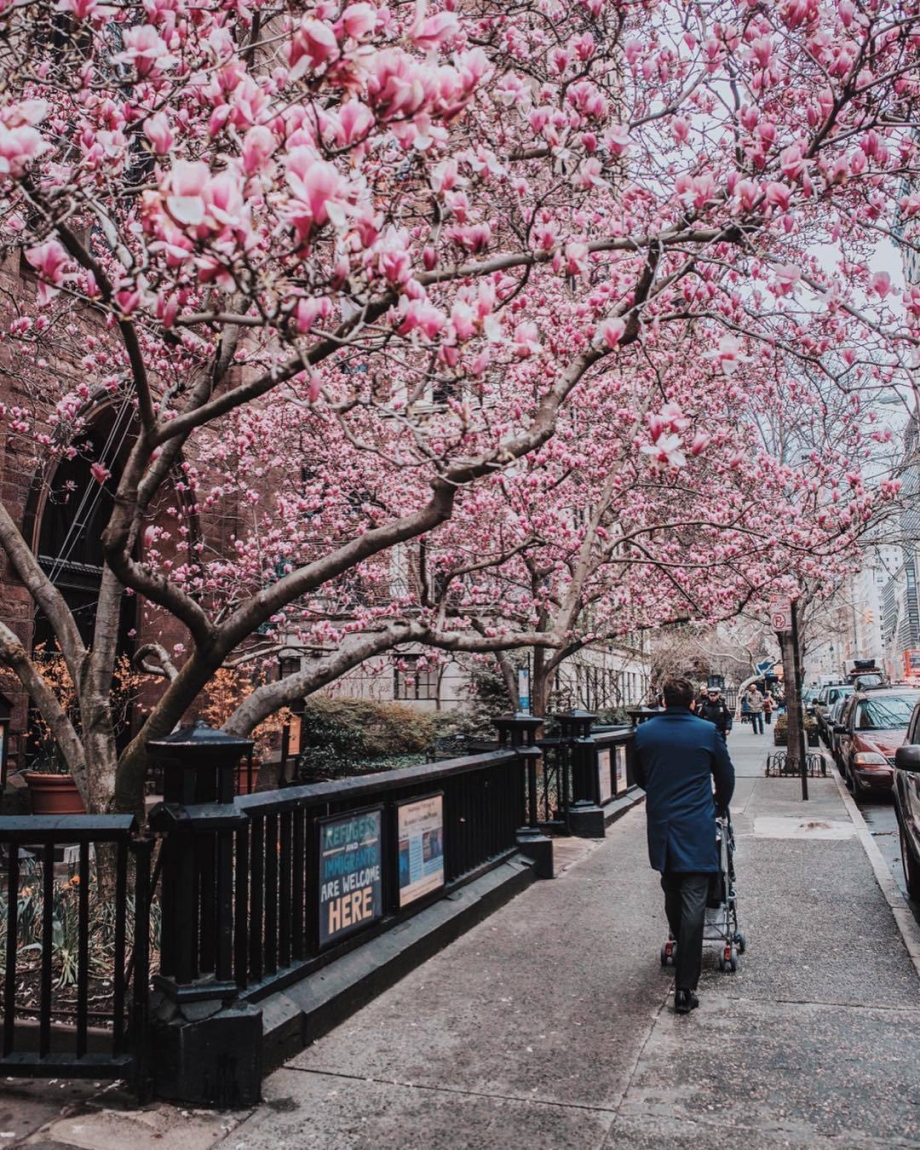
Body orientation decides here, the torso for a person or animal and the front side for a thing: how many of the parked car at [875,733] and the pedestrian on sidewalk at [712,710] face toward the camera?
2

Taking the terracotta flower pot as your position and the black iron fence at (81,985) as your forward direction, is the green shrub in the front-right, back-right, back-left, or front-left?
back-left

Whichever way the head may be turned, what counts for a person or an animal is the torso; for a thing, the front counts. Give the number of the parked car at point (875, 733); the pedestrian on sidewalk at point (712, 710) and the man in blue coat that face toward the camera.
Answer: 2

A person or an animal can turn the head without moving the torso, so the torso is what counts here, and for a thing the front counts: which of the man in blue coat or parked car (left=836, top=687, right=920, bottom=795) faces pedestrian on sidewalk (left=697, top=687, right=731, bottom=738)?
the man in blue coat

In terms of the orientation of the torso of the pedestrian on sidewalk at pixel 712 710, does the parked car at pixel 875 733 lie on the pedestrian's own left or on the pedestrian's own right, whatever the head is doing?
on the pedestrian's own left

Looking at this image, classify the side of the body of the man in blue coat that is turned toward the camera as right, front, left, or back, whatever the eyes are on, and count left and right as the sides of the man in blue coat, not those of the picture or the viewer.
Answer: back

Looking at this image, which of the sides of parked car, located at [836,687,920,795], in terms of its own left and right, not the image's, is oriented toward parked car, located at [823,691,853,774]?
back

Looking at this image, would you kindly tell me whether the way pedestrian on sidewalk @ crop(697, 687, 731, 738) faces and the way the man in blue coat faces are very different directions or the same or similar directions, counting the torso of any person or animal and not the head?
very different directions

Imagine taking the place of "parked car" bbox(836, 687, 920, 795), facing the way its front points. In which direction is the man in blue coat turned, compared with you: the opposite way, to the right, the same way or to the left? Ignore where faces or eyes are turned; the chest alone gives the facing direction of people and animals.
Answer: the opposite way

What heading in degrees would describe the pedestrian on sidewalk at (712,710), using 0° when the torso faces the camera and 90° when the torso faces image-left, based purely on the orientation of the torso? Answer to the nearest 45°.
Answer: approximately 0°
